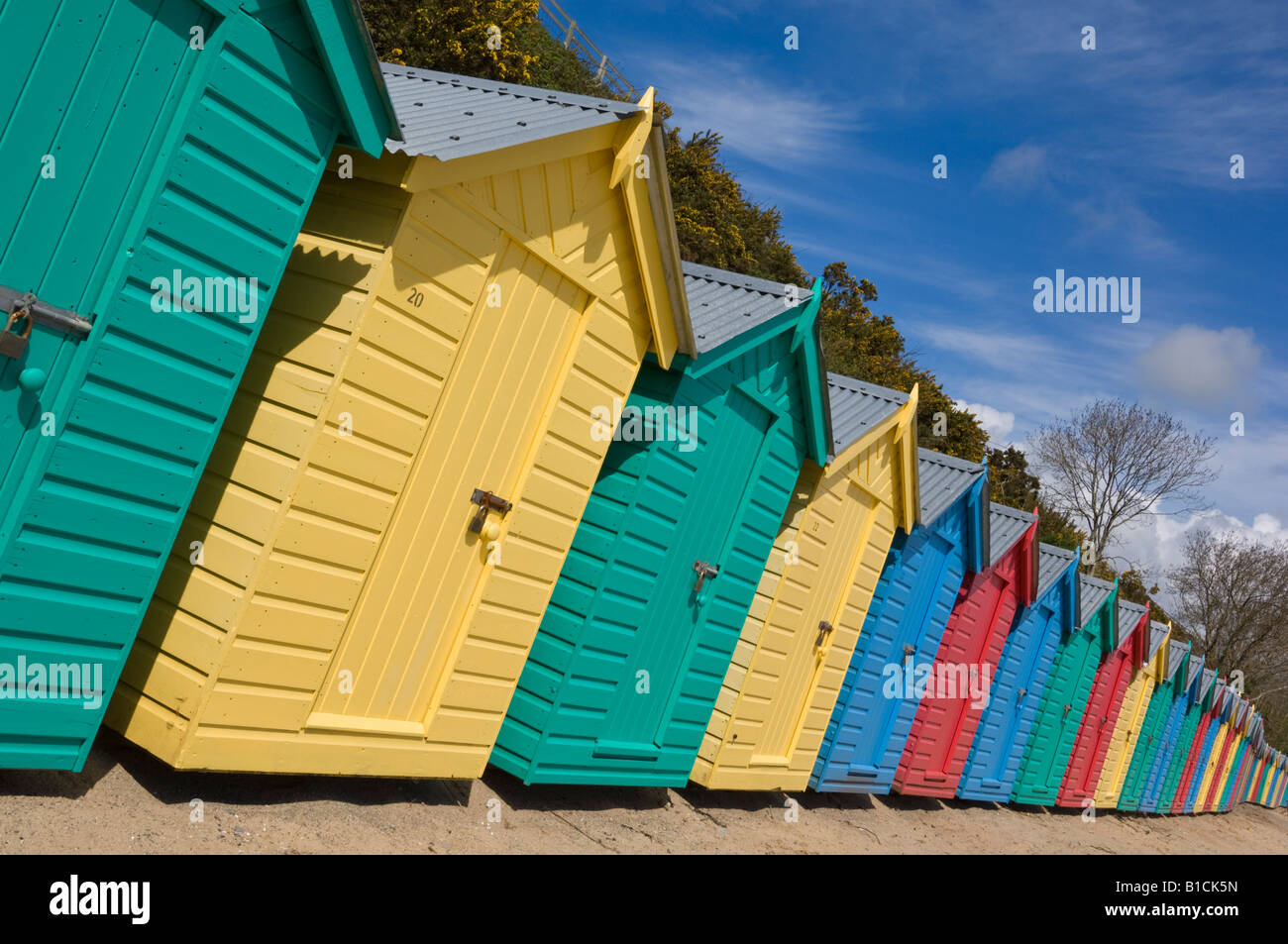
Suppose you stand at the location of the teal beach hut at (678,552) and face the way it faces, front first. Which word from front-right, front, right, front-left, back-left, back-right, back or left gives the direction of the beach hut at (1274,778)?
left

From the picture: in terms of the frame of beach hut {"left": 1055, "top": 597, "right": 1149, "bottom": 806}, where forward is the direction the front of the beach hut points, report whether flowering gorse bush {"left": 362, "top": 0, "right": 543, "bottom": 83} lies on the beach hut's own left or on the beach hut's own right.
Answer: on the beach hut's own right

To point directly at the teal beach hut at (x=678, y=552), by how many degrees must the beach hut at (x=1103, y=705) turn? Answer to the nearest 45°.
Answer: approximately 45° to its right

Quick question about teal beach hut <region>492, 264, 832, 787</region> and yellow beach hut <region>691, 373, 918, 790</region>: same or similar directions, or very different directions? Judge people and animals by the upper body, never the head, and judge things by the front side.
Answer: same or similar directions

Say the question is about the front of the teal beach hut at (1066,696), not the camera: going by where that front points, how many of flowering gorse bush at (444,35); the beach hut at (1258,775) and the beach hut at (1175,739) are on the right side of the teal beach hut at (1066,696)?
1

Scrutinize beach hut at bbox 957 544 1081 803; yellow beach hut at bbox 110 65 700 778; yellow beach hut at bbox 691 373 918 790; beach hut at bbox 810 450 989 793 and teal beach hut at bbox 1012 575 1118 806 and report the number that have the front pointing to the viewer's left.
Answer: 0

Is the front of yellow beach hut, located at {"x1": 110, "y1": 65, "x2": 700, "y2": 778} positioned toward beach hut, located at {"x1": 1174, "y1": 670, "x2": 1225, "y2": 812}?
no

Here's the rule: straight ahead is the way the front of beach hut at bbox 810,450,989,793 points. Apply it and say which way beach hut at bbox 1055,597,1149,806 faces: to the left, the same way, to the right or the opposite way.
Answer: the same way

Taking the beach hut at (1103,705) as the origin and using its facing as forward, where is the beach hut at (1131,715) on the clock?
the beach hut at (1131,715) is roughly at 8 o'clock from the beach hut at (1103,705).

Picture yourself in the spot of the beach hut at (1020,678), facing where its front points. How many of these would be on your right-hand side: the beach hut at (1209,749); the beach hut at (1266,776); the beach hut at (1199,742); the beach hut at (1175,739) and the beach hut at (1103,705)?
0

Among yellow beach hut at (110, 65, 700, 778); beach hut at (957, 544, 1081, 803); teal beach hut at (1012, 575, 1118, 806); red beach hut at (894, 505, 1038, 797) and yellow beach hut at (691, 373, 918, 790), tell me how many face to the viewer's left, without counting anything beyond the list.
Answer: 0

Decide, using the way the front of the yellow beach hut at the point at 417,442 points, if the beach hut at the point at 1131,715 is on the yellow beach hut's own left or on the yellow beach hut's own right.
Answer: on the yellow beach hut's own left

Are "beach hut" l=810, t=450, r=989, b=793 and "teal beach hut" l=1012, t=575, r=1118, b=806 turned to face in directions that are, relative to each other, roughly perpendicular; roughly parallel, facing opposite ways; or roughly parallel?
roughly parallel

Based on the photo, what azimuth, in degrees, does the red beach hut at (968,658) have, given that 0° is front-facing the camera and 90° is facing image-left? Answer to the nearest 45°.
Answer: approximately 315°

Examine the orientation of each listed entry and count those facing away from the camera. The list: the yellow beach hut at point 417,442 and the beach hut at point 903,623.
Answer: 0

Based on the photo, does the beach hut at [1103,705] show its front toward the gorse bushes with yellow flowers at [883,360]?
no

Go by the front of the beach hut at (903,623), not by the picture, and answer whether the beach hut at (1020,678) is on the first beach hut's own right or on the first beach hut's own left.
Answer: on the first beach hut's own left

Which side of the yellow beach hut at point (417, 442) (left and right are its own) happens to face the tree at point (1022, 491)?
left

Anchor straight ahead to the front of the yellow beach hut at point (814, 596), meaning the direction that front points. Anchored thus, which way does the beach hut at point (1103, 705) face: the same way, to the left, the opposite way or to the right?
the same way

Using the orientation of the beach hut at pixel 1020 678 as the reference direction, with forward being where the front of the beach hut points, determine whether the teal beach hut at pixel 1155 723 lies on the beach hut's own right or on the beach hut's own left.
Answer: on the beach hut's own left

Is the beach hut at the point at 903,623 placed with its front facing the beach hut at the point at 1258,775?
no

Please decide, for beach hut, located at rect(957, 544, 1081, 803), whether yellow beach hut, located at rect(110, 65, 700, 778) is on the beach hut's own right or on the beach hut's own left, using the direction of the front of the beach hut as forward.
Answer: on the beach hut's own right

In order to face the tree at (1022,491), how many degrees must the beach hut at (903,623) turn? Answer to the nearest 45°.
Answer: approximately 135° to its left
